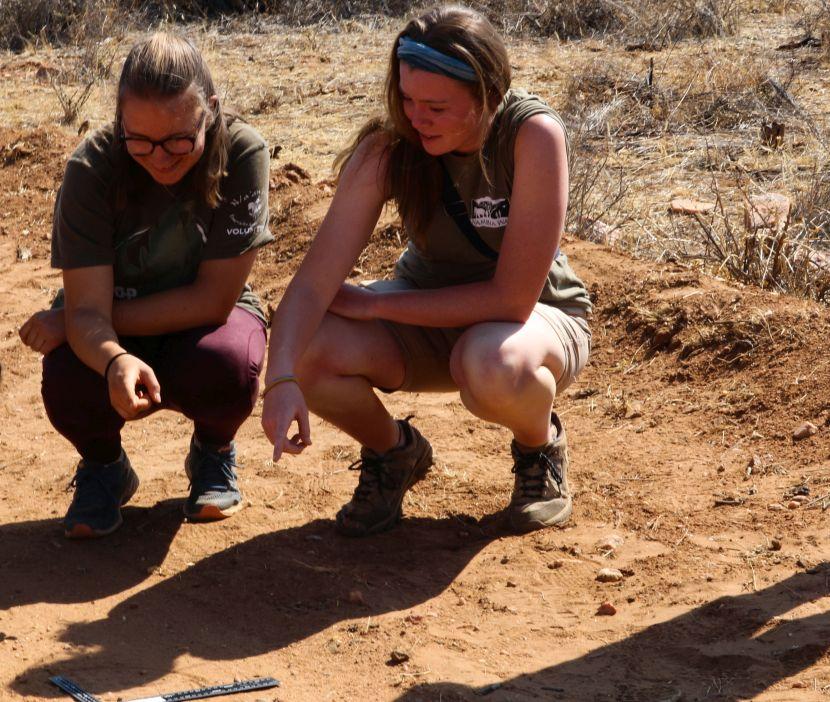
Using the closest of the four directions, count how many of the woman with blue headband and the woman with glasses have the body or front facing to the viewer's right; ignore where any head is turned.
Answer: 0

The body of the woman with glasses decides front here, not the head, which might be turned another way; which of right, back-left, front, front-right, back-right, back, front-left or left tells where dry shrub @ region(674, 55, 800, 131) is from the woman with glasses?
back-left

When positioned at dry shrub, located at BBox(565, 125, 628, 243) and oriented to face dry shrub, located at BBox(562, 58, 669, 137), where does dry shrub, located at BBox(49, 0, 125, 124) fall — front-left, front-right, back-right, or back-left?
front-left

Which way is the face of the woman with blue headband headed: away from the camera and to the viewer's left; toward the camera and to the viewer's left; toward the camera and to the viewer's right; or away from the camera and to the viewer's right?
toward the camera and to the viewer's left

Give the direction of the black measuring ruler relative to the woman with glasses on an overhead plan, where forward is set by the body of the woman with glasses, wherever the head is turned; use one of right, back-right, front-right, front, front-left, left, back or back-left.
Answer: front

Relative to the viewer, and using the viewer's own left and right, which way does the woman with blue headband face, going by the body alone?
facing the viewer and to the left of the viewer

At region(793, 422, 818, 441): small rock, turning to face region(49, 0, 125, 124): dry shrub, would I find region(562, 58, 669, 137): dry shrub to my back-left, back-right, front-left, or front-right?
front-right

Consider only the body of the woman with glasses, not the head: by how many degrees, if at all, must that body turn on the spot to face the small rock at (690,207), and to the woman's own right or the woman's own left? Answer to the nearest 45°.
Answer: approximately 135° to the woman's own left

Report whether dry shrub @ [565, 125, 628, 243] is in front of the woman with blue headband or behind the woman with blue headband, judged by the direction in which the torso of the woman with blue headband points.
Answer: behind

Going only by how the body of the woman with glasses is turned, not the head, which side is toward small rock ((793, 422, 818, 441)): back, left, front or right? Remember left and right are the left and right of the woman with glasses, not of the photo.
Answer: left

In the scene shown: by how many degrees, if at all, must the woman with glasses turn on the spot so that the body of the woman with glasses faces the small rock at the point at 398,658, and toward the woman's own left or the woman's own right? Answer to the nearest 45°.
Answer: approximately 45° to the woman's own left

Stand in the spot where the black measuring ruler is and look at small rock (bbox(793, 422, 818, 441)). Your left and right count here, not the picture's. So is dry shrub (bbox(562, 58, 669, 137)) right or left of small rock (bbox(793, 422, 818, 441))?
left

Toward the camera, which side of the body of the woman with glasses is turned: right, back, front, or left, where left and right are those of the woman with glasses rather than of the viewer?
front
